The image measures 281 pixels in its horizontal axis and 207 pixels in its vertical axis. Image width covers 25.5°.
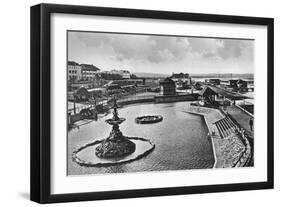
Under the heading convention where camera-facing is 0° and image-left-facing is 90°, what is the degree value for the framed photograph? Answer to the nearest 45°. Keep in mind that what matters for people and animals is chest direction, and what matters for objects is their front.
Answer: approximately 315°
